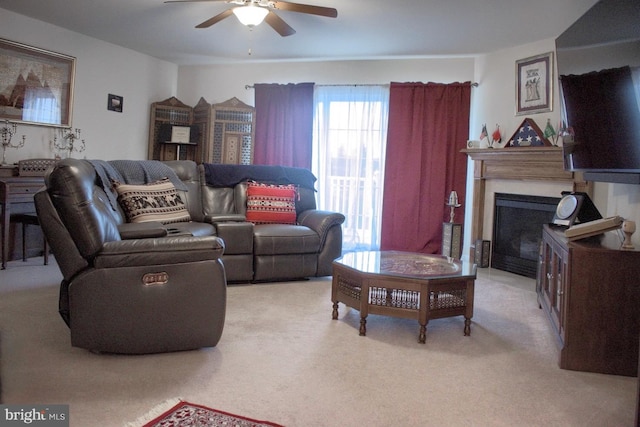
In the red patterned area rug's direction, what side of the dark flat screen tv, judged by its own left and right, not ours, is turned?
front

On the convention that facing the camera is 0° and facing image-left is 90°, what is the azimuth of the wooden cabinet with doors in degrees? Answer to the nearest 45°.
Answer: approximately 90°

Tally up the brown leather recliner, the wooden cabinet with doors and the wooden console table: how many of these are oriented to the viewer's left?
1

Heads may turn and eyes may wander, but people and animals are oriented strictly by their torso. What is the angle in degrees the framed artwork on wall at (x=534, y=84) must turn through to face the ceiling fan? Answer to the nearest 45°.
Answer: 0° — it already faces it

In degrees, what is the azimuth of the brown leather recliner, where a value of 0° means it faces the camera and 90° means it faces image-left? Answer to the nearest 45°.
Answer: approximately 270°

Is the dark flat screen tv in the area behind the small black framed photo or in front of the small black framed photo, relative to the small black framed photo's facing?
in front

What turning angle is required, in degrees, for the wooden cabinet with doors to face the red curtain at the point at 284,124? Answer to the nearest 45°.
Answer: approximately 45° to its right

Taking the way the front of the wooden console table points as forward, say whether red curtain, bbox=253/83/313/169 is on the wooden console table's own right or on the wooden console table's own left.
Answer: on the wooden console table's own left
